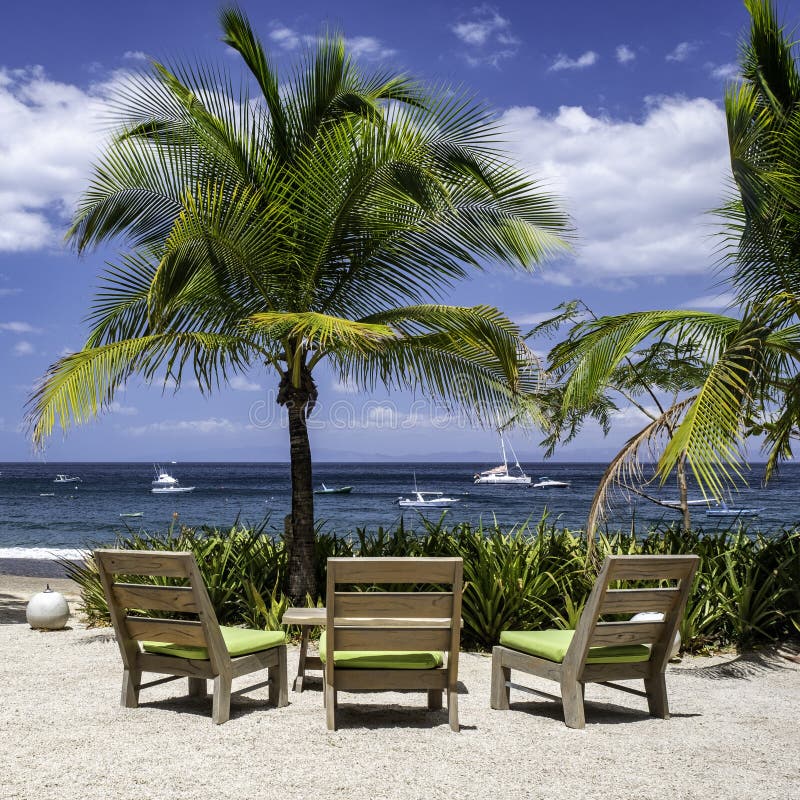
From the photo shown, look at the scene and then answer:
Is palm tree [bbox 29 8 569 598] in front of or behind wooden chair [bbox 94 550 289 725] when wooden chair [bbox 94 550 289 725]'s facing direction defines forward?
in front

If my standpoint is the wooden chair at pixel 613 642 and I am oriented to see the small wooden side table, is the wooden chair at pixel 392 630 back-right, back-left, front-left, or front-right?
front-left

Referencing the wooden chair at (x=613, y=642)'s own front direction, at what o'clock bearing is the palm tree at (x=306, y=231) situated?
The palm tree is roughly at 12 o'clock from the wooden chair.

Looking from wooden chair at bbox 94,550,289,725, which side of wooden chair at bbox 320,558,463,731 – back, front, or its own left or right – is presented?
left

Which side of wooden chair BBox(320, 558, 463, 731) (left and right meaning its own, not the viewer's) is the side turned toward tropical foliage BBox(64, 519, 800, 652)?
front

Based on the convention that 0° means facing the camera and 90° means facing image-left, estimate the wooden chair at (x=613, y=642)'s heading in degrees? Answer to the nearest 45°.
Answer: approximately 135°

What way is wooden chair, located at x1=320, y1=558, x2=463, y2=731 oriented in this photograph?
away from the camera

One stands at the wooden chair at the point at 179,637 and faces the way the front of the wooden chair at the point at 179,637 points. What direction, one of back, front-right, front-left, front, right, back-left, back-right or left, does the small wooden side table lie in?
front

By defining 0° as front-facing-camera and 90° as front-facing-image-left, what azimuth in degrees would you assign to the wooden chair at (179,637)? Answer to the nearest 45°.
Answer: approximately 225°

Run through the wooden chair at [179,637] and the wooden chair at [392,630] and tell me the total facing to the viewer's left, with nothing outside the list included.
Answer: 0

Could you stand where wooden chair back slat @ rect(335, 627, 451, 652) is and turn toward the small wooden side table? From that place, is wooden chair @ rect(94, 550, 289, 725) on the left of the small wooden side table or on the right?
left

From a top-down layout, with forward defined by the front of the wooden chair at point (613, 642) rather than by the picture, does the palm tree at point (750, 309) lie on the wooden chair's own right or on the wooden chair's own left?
on the wooden chair's own right

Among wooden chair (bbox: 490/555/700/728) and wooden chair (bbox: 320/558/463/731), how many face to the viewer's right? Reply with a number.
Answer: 0
